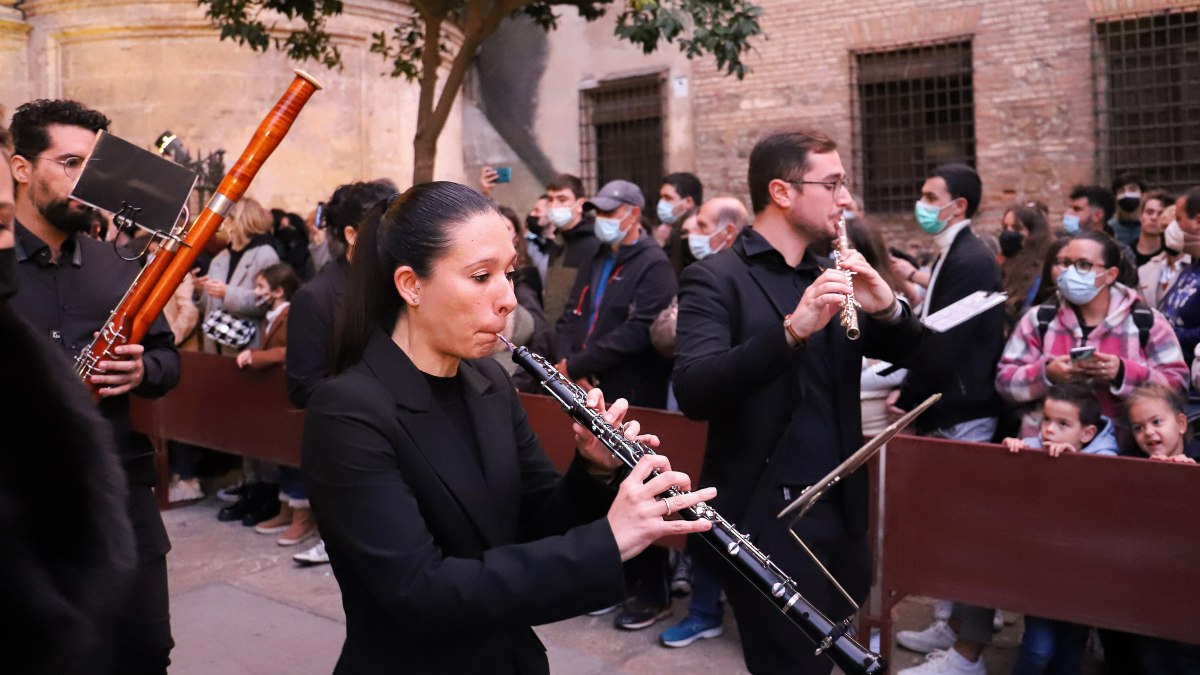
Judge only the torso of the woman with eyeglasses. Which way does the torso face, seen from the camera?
toward the camera

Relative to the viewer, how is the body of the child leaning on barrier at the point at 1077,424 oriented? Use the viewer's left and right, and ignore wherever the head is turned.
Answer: facing the viewer and to the left of the viewer

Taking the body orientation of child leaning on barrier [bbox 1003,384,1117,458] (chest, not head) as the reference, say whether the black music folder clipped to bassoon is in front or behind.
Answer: in front

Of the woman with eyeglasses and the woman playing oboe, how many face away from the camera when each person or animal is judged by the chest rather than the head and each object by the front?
0

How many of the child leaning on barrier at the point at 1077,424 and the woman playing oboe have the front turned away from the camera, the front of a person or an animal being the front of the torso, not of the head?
0

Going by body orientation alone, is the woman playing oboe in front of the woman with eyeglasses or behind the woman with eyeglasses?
in front

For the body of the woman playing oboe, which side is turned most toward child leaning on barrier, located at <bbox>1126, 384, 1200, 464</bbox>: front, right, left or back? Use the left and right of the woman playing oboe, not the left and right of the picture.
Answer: left
